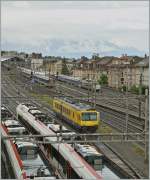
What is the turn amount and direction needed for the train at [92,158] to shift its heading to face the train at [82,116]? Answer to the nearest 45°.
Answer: approximately 135° to its left

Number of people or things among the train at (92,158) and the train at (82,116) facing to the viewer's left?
0

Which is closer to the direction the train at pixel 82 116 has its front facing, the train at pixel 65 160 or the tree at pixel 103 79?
the train

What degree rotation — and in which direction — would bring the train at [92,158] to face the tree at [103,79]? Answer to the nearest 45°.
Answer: approximately 135° to its left

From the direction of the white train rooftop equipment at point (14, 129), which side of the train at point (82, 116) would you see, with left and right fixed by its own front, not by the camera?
right

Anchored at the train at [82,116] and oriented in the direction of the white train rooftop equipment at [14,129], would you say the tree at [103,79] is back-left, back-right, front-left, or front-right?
back-right

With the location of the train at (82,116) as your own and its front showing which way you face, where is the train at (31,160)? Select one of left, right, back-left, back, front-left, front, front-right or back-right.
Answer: front-right

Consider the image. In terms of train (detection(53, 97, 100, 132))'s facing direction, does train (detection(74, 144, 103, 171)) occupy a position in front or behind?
in front

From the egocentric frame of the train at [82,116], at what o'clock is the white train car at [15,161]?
The white train car is roughly at 2 o'clock from the train.

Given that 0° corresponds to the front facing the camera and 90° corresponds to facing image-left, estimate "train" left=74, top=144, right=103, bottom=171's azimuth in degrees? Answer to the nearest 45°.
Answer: approximately 315°

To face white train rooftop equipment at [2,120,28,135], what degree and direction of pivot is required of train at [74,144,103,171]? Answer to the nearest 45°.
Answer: approximately 180°

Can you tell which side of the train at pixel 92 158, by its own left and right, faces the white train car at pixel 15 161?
right
